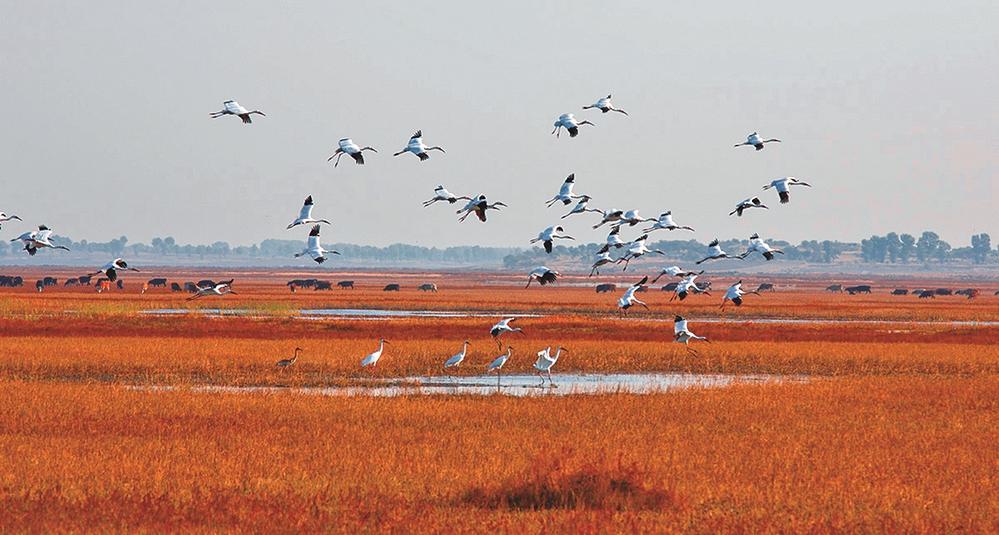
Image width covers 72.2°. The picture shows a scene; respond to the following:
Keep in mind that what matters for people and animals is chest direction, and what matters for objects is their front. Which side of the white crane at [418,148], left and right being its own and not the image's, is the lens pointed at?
right

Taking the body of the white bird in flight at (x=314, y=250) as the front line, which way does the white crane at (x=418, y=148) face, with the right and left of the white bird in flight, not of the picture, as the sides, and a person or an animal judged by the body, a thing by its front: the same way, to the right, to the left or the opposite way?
the same way

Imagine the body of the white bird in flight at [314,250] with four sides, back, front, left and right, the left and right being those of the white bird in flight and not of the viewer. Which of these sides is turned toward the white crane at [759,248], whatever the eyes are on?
front

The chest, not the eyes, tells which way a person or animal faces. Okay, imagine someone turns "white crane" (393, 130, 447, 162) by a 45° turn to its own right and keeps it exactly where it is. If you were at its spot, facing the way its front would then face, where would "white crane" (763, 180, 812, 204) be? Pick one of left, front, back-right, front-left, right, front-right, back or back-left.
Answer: front-left

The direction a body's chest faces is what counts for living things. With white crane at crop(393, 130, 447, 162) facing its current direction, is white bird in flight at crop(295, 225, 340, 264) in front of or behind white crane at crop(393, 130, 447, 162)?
behind

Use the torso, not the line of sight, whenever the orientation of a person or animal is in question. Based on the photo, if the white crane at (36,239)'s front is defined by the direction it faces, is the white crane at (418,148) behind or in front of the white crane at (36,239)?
in front

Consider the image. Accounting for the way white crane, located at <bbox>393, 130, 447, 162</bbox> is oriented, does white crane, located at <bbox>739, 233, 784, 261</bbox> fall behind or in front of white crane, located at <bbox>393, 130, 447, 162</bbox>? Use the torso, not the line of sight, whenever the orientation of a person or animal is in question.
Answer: in front

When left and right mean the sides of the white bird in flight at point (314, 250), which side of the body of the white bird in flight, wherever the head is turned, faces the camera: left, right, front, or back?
right

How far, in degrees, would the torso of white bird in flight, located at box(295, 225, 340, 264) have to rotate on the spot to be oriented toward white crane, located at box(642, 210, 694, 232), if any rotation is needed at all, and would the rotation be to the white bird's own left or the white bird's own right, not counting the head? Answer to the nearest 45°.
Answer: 0° — it already faces it

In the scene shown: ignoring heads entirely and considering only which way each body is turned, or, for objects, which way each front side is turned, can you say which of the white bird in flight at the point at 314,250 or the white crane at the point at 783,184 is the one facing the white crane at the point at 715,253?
the white bird in flight

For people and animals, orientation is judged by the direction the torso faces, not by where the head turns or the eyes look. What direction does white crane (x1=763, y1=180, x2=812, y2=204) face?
to the viewer's right
